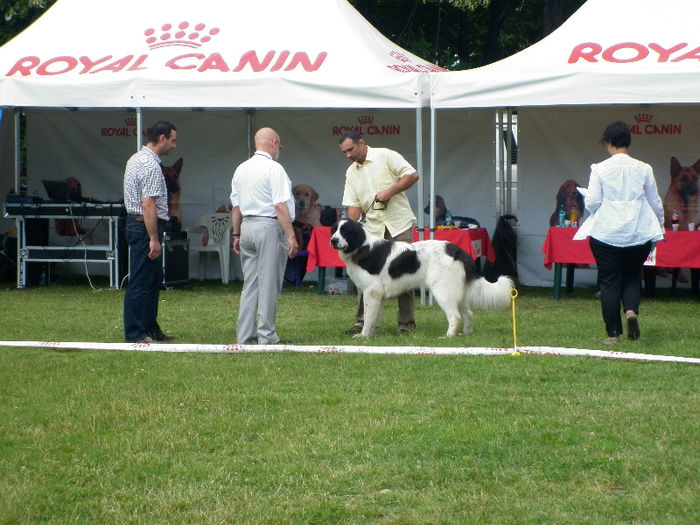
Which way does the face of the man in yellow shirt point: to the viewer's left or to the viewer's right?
to the viewer's left

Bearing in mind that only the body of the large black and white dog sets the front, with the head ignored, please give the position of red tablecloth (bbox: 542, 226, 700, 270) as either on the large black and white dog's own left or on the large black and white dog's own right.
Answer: on the large black and white dog's own right

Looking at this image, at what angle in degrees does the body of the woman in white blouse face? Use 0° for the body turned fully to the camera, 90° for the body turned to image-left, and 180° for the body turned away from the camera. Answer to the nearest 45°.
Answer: approximately 180°

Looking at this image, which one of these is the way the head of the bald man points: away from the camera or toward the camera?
away from the camera

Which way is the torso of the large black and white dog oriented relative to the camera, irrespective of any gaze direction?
to the viewer's left

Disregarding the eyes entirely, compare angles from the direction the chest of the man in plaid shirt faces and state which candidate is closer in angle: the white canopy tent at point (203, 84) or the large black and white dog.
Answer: the large black and white dog

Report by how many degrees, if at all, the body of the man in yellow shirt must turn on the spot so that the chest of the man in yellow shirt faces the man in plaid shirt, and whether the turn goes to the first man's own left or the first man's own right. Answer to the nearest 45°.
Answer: approximately 90° to the first man's own right

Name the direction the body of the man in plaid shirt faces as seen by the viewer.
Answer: to the viewer's right

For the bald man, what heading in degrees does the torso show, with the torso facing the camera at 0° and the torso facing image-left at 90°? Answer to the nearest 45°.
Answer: approximately 225°

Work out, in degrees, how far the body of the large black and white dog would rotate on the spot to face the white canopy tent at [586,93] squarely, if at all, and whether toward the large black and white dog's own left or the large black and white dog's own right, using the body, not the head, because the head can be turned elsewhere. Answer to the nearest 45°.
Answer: approximately 135° to the large black and white dog's own right
